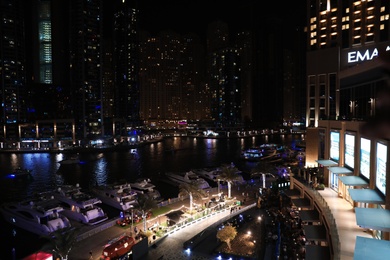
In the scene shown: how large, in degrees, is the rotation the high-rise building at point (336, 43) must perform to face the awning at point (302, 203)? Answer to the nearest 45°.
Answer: approximately 45° to its left

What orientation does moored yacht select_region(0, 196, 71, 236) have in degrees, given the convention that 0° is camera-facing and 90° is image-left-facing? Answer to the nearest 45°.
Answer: approximately 135°

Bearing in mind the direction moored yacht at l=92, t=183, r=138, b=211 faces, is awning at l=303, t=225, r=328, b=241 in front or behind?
behind

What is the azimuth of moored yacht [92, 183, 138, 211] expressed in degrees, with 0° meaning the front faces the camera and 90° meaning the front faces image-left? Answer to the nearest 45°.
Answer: approximately 135°

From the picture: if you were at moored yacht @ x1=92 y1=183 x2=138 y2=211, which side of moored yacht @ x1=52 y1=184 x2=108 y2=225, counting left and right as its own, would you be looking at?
right

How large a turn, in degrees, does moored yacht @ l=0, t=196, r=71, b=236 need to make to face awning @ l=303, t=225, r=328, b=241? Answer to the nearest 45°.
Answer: approximately 180°

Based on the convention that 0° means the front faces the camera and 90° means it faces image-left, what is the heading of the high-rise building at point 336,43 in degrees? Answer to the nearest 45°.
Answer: approximately 45°

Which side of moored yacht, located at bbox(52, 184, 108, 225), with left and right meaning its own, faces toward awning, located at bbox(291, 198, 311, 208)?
back

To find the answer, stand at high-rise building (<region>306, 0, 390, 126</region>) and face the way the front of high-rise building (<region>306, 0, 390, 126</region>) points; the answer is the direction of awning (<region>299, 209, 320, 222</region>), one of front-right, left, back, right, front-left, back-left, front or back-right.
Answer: front-left

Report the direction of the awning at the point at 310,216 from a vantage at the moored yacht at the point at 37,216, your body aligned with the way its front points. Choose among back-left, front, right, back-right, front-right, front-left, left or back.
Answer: back
